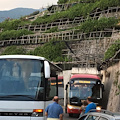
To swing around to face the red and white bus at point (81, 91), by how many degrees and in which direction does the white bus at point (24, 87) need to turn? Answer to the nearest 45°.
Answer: approximately 180°

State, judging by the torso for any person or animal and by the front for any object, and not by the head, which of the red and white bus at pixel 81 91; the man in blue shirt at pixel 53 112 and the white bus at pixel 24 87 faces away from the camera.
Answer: the man in blue shirt

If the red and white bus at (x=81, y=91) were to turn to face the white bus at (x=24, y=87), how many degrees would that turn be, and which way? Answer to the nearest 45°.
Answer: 0° — it already faces it

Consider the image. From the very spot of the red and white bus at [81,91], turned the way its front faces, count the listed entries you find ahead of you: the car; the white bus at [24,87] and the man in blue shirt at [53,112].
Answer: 3

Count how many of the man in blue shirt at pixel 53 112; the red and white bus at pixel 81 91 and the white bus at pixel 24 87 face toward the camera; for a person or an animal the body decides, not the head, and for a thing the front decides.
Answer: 2

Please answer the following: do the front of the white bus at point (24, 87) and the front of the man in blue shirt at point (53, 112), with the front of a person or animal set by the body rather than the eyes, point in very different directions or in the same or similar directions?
very different directions

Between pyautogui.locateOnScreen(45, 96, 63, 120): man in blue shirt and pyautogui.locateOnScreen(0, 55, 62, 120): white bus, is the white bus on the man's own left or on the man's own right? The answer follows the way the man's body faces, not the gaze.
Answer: on the man's own left

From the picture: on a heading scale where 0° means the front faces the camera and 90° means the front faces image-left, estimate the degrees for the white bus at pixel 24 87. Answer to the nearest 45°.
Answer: approximately 0°

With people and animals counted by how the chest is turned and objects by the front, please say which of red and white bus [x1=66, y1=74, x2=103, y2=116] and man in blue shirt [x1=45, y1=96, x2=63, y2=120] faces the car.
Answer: the red and white bus

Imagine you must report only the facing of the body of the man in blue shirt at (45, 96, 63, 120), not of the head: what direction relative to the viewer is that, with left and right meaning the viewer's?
facing away from the viewer
